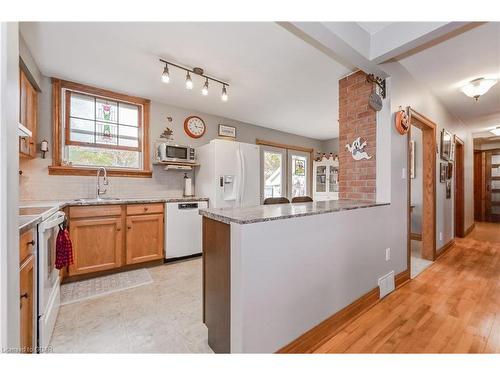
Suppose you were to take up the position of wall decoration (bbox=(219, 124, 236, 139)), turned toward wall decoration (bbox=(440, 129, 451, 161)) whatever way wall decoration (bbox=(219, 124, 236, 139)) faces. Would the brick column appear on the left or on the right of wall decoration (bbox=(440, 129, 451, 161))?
right

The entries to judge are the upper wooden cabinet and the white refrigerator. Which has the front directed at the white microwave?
the upper wooden cabinet

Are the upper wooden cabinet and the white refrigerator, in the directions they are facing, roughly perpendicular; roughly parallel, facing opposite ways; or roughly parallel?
roughly perpendicular

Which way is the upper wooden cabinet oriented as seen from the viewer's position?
to the viewer's right

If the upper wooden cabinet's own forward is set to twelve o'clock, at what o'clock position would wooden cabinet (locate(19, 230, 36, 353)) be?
The wooden cabinet is roughly at 3 o'clock from the upper wooden cabinet.

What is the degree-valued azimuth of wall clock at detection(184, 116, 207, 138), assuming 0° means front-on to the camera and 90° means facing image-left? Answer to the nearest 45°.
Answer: approximately 315°

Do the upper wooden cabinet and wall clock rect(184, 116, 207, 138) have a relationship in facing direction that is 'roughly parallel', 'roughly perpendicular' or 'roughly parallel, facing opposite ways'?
roughly perpendicular

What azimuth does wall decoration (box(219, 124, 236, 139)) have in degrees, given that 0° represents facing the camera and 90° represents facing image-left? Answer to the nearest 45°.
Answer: approximately 315°

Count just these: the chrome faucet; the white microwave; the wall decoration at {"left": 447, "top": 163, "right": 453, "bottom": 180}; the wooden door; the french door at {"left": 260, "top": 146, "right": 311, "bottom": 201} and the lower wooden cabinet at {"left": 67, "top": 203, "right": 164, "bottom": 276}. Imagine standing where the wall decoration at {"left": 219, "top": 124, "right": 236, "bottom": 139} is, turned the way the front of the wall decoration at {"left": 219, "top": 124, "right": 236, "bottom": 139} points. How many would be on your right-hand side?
3

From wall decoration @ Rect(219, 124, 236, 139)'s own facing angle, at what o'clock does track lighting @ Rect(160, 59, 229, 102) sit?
The track lighting is roughly at 2 o'clock from the wall decoration.
